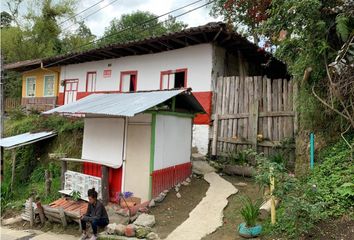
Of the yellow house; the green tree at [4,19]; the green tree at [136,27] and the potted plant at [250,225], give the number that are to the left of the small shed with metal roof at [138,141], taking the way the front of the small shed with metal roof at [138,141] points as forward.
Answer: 1

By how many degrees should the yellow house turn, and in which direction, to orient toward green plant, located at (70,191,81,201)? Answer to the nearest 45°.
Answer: approximately 45° to its left

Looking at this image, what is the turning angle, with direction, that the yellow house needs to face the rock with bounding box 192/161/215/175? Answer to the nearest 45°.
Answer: approximately 45° to its left

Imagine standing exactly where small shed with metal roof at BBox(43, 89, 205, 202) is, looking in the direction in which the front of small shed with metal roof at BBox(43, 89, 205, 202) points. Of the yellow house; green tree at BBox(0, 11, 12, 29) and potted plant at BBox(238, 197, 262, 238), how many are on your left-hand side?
1

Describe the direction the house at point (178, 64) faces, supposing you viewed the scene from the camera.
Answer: facing the viewer and to the left of the viewer

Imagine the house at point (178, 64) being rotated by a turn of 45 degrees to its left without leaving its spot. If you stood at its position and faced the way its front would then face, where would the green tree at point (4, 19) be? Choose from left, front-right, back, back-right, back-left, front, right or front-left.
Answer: back-right

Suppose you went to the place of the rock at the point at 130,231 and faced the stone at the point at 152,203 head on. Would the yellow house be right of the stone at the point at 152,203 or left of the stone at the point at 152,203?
left

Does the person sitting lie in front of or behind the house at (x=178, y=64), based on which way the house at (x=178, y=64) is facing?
in front

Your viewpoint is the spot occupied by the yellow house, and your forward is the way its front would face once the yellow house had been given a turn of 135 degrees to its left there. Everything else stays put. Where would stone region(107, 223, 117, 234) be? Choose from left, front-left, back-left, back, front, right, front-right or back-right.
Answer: right

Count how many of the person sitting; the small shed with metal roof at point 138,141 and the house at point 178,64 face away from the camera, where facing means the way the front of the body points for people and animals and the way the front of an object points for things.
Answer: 0

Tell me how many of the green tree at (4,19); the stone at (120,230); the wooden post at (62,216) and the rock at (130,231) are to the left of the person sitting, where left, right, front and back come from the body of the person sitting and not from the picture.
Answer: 2

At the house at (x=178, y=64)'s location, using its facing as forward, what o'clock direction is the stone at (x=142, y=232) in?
The stone is roughly at 11 o'clock from the house.

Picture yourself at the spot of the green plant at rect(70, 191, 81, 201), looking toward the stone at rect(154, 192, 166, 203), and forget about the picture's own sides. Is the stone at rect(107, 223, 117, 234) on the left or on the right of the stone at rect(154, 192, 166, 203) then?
right

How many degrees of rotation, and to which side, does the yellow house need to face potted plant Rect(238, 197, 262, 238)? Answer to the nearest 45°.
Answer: approximately 45° to its left
